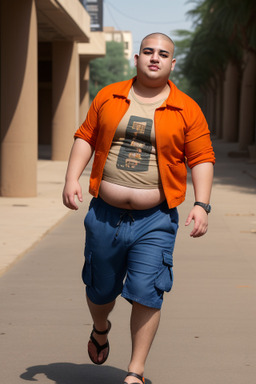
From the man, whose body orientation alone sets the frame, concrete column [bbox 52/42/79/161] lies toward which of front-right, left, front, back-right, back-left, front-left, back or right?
back

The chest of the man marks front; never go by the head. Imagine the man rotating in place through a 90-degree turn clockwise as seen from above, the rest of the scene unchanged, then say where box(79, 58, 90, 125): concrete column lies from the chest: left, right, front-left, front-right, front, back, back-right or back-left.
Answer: right

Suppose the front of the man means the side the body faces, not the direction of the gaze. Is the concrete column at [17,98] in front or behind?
behind

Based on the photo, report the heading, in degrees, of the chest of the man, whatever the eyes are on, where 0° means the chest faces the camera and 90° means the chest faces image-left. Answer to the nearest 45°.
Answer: approximately 0°
